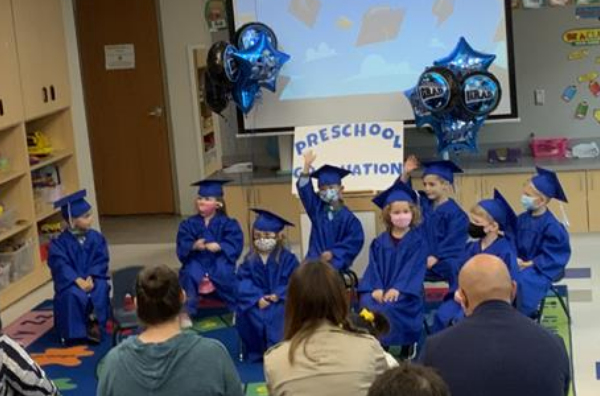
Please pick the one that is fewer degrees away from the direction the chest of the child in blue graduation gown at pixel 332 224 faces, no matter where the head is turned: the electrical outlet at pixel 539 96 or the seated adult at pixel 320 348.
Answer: the seated adult

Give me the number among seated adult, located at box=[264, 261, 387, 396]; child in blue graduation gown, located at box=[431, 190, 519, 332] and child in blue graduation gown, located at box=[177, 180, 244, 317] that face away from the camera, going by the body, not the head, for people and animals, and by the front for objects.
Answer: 1

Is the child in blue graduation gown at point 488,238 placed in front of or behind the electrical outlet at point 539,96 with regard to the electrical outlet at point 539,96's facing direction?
in front

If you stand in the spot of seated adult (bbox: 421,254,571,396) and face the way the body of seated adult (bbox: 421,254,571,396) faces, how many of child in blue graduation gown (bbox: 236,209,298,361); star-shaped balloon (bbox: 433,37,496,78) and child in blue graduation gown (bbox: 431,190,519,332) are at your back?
0

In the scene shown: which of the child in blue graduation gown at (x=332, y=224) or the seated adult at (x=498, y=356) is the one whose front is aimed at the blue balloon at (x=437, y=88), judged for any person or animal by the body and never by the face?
the seated adult

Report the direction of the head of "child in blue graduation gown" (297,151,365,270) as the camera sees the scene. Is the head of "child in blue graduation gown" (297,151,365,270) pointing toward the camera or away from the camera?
toward the camera

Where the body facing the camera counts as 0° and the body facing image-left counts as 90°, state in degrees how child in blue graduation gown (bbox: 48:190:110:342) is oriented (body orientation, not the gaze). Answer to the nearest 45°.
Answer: approximately 315°

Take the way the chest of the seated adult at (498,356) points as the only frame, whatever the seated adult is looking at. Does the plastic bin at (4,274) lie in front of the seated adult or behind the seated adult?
in front

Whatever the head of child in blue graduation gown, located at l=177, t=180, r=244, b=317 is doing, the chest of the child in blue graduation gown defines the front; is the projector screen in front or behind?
behind

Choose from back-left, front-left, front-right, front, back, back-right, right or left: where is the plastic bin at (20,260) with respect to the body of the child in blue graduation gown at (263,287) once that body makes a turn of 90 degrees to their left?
back-left

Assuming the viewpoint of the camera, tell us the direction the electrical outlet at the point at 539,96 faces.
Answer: facing the viewer

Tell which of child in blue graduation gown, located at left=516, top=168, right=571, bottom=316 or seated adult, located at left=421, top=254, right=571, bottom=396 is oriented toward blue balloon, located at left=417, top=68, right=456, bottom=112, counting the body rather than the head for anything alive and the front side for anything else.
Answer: the seated adult

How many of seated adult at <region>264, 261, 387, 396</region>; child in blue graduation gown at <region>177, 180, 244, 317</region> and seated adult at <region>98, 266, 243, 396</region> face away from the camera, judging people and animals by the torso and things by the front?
2

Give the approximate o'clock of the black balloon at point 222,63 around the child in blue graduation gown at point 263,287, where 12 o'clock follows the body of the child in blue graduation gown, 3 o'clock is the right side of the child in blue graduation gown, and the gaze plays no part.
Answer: The black balloon is roughly at 6 o'clock from the child in blue graduation gown.

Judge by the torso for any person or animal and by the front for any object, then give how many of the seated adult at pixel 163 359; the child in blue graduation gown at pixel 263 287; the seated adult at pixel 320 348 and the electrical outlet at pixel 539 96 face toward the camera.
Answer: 2

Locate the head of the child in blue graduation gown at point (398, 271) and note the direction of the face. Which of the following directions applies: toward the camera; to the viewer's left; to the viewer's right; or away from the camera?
toward the camera

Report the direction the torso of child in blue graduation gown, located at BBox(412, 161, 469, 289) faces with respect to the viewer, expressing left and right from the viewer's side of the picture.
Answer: facing the viewer and to the left of the viewer

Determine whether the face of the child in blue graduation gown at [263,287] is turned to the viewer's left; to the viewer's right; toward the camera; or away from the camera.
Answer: toward the camera

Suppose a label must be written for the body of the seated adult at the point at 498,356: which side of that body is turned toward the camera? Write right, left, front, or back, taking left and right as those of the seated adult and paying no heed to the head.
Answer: back

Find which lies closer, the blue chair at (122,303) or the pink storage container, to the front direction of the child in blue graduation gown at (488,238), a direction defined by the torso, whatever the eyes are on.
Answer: the blue chair

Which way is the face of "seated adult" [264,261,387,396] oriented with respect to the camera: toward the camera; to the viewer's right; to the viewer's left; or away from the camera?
away from the camera

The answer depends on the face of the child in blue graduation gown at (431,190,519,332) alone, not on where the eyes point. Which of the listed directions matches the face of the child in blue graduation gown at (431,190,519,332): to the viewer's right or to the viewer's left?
to the viewer's left
